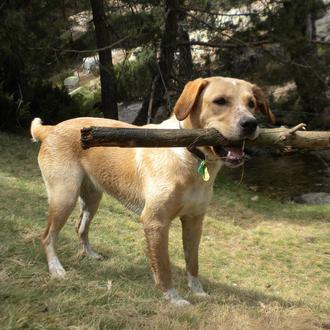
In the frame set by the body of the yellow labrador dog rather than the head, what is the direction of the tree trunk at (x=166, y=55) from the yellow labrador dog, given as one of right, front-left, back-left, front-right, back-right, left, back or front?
back-left

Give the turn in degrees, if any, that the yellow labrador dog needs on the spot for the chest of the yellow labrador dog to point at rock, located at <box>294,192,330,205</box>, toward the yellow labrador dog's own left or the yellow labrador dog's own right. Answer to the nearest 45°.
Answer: approximately 90° to the yellow labrador dog's own left

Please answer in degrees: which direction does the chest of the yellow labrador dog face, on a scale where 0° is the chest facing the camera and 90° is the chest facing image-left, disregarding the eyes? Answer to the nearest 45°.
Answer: approximately 315°

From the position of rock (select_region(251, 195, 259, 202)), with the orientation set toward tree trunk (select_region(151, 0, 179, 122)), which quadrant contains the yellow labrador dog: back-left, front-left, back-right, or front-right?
back-left

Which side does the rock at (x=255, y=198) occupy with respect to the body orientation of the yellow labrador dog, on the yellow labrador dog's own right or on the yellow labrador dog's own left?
on the yellow labrador dog's own left

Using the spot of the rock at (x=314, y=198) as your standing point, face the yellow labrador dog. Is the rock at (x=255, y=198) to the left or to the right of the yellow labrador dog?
right
